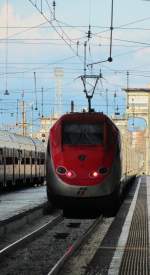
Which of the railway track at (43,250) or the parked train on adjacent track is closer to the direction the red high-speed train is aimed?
the railway track

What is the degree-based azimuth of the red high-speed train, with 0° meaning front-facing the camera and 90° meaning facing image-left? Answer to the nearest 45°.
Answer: approximately 0°

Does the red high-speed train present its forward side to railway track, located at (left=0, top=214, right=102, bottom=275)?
yes

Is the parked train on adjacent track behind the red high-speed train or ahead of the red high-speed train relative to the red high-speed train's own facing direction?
behind
